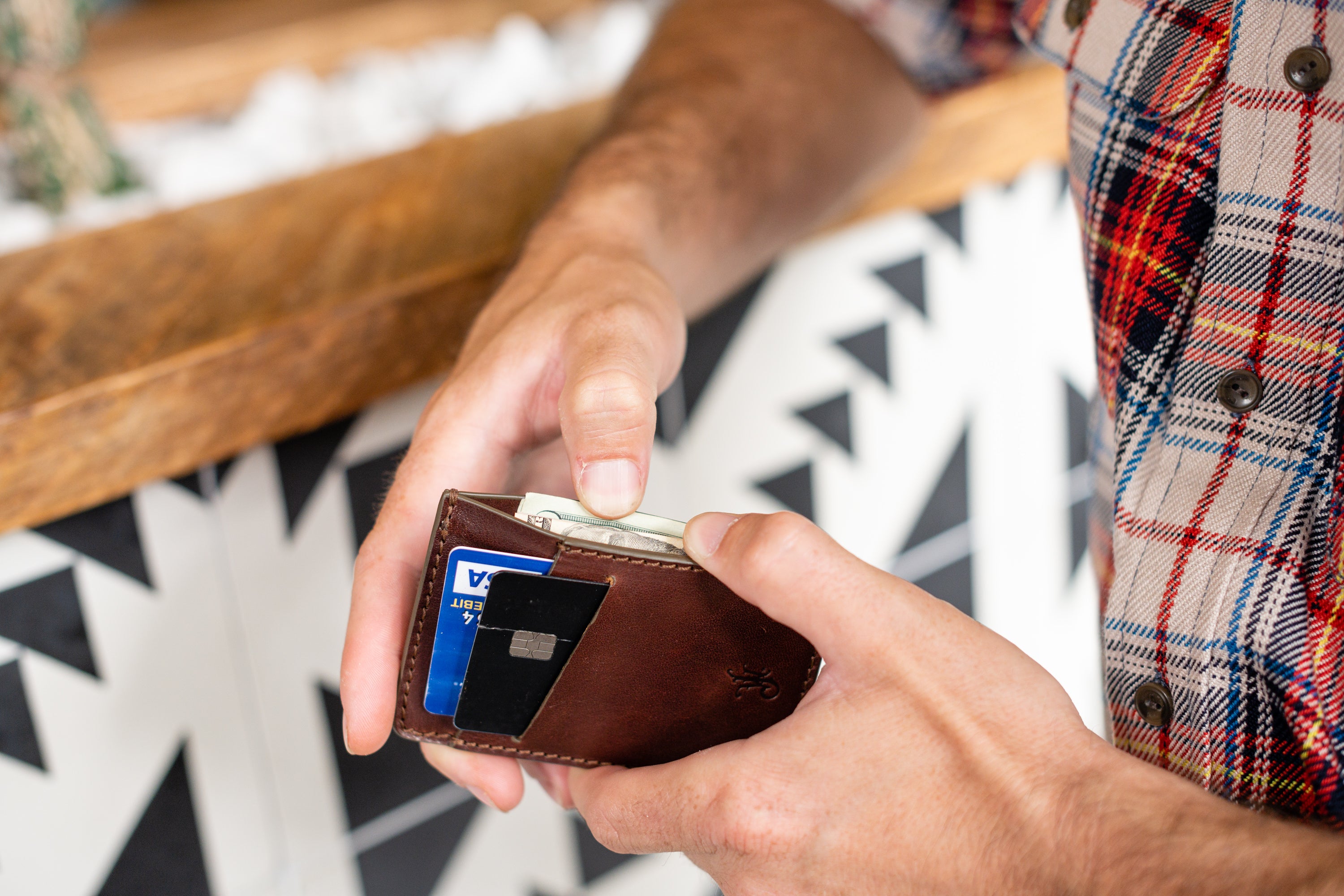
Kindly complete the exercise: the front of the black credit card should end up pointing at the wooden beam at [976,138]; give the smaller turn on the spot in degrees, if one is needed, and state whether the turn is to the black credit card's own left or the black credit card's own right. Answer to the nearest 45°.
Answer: approximately 135° to the black credit card's own left

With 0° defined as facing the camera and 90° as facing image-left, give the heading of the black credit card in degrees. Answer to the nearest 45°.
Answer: approximately 0°

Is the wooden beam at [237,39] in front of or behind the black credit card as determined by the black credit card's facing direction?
behind

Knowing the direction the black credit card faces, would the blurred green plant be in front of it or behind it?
behind
